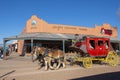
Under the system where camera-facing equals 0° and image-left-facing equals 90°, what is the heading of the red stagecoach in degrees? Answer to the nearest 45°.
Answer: approximately 45°

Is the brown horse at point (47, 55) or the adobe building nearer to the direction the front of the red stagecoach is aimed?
the brown horse

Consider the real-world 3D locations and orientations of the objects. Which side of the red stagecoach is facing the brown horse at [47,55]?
front

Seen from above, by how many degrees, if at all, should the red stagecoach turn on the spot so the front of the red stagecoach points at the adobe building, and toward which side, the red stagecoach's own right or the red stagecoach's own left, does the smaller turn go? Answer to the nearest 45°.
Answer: approximately 90° to the red stagecoach's own right
